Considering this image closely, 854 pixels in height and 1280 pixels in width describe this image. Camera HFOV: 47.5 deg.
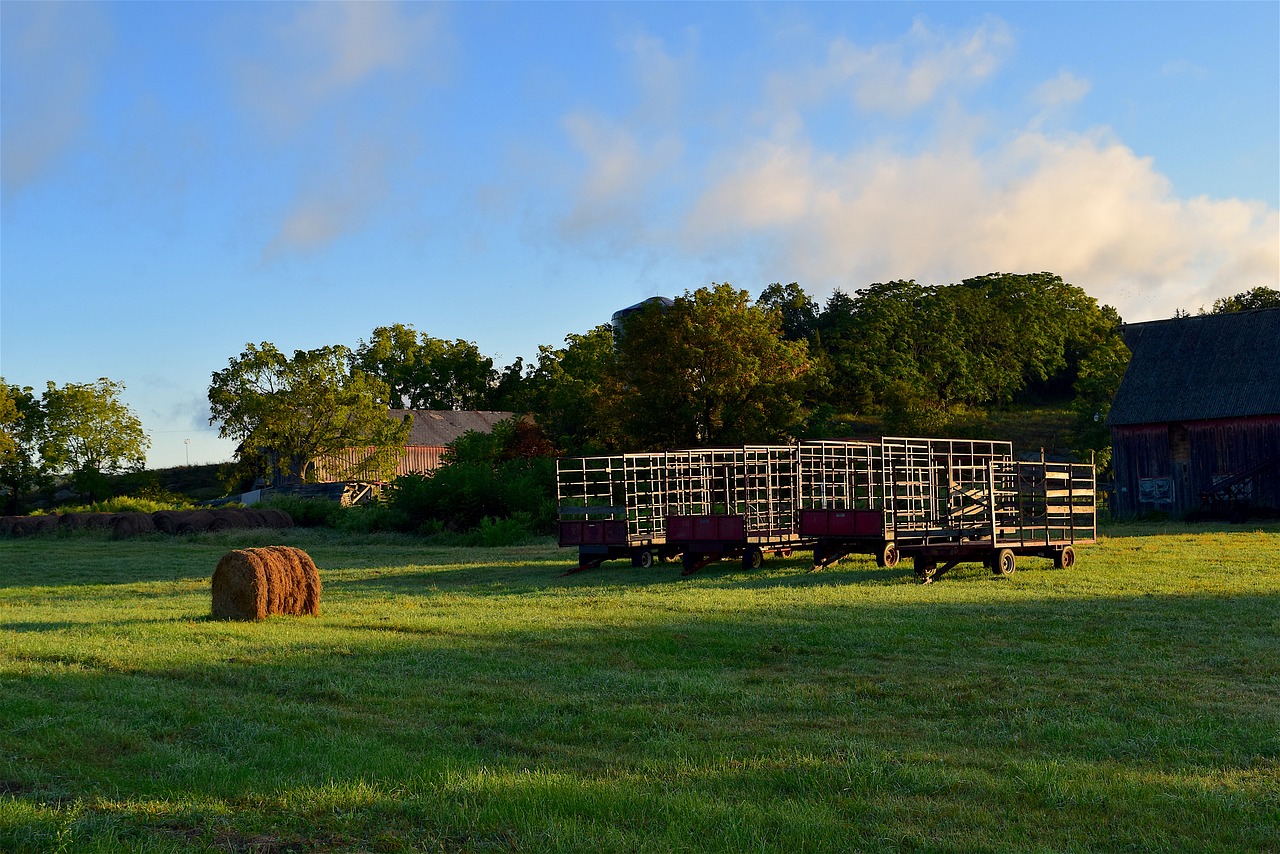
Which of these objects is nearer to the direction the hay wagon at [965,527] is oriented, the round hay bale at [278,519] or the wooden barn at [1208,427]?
the round hay bale

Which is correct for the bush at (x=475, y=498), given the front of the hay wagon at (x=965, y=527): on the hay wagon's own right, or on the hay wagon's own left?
on the hay wagon's own right

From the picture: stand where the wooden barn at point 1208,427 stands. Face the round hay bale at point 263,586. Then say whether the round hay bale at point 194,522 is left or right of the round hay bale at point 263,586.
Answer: right

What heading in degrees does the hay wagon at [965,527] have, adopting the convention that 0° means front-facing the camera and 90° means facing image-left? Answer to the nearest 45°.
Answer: approximately 45°

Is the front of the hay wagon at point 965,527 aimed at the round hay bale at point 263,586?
yes

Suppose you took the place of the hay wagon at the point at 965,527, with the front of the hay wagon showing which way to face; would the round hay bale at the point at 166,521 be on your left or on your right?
on your right

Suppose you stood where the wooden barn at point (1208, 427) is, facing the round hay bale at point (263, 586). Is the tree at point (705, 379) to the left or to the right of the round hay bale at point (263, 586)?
right
